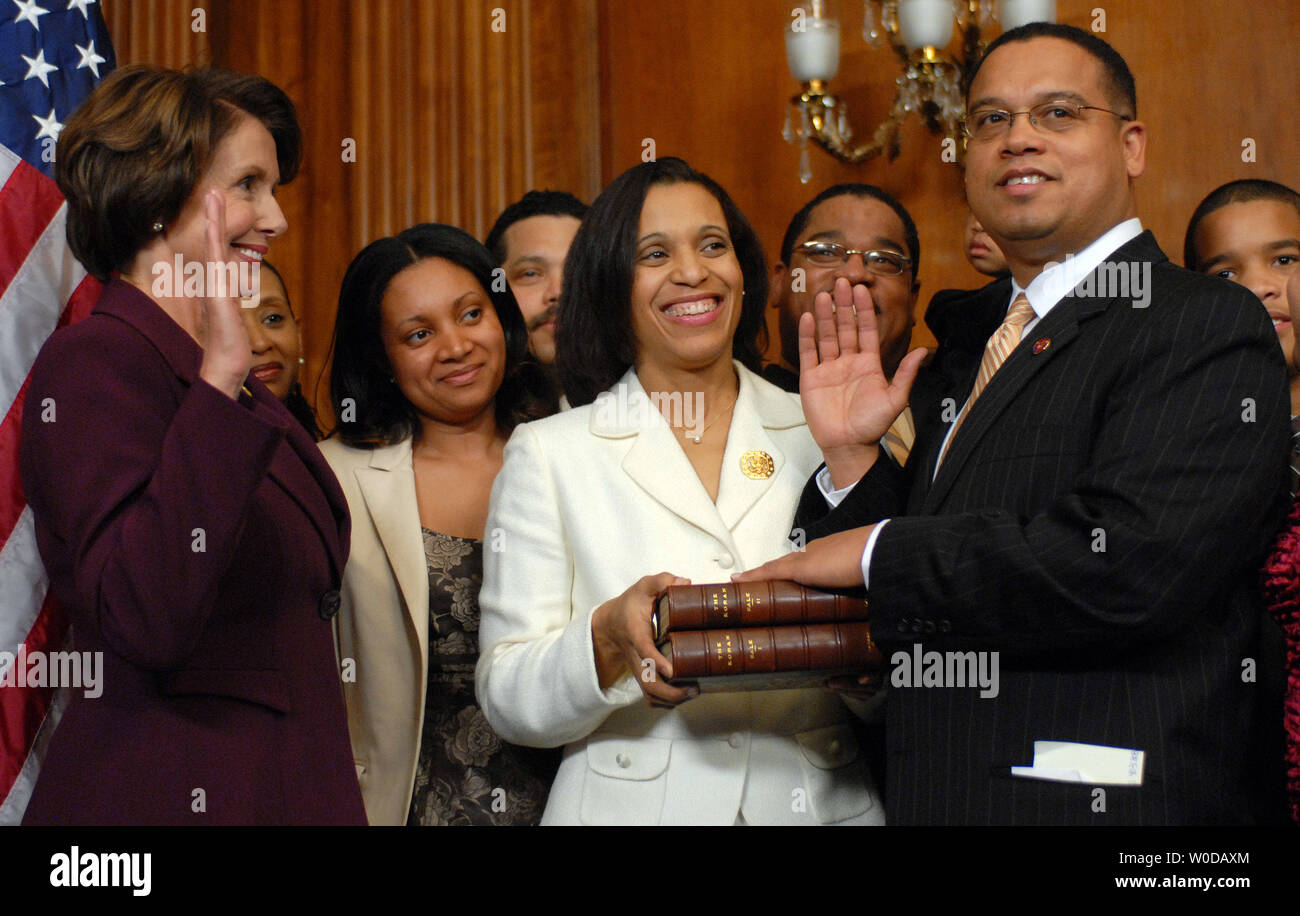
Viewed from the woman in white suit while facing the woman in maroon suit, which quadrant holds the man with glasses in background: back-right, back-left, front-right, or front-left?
back-right

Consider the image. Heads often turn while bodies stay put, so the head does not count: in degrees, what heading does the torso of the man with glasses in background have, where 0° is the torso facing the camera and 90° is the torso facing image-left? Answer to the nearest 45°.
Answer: approximately 0°

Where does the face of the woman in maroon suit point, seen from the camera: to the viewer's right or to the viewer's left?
to the viewer's right

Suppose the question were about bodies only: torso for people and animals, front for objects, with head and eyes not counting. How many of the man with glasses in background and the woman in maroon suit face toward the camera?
1

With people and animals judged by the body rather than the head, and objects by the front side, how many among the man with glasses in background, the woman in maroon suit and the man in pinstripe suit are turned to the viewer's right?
1

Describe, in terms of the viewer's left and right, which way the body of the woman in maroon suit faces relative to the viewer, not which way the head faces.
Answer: facing to the right of the viewer

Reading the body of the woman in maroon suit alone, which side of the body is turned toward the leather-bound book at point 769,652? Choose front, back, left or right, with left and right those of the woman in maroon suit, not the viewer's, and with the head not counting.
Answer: front

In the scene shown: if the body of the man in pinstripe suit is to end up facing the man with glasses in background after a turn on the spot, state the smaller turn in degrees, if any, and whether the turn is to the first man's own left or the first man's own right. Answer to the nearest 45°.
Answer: approximately 135° to the first man's own right

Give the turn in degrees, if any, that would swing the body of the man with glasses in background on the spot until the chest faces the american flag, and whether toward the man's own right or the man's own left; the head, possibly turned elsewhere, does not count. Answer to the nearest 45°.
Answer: approximately 45° to the man's own right

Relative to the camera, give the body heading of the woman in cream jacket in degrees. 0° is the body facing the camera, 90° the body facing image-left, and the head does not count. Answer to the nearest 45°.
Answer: approximately 315°
